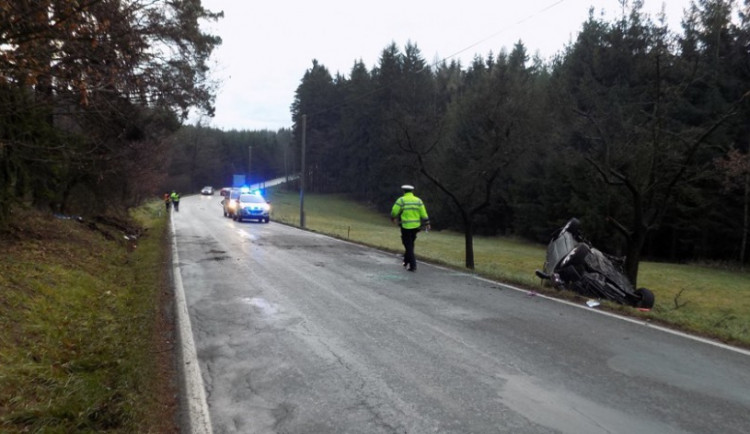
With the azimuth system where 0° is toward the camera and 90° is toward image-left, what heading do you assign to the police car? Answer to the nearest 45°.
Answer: approximately 0°

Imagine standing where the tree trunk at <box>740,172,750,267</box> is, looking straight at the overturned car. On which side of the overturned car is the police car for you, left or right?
right

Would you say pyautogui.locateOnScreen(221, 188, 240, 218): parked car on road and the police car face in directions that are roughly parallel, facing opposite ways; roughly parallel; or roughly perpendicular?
roughly parallel

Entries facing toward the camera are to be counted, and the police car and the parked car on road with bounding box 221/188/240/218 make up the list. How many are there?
2

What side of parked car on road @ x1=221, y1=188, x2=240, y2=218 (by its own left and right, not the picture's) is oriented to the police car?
front

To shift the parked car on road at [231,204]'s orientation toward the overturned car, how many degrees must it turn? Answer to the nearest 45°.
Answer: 0° — it already faces it

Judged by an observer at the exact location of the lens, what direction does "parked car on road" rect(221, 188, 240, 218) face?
facing the viewer

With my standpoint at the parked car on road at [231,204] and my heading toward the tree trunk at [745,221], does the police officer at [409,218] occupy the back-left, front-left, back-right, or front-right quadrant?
front-right
